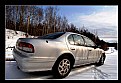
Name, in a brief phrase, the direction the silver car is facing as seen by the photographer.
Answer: facing away from the viewer and to the right of the viewer
